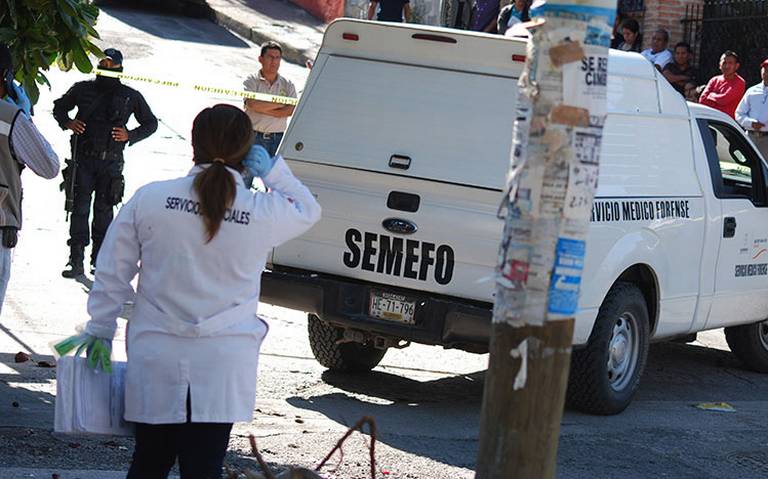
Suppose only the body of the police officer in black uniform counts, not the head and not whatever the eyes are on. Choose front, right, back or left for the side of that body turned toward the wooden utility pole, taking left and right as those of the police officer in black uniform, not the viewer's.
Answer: front

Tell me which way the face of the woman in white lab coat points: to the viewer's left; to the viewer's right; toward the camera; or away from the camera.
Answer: away from the camera

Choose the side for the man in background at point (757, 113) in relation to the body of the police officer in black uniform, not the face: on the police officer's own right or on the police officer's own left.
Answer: on the police officer's own left

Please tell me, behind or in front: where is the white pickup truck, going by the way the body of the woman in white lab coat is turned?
in front

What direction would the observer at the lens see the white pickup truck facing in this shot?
facing away from the viewer and to the right of the viewer

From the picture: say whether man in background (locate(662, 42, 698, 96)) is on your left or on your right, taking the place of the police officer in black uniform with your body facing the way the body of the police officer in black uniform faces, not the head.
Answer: on your left

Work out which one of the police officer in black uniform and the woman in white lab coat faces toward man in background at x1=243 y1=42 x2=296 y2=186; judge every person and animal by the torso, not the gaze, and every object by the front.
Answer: the woman in white lab coat

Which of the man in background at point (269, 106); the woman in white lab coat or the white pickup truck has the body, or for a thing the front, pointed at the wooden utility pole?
the man in background

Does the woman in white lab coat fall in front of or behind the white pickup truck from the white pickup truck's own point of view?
behind

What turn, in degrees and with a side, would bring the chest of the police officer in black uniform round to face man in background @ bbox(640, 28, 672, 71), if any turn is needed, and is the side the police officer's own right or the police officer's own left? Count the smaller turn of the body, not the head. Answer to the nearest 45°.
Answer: approximately 135° to the police officer's own left

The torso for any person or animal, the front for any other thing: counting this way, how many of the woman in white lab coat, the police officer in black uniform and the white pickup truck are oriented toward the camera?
1

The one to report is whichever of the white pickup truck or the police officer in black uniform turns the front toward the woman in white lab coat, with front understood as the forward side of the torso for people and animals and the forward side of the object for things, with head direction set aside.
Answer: the police officer in black uniform

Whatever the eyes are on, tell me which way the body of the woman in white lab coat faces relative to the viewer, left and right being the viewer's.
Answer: facing away from the viewer

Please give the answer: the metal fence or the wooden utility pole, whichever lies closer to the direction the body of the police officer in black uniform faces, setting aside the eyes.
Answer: the wooden utility pole
